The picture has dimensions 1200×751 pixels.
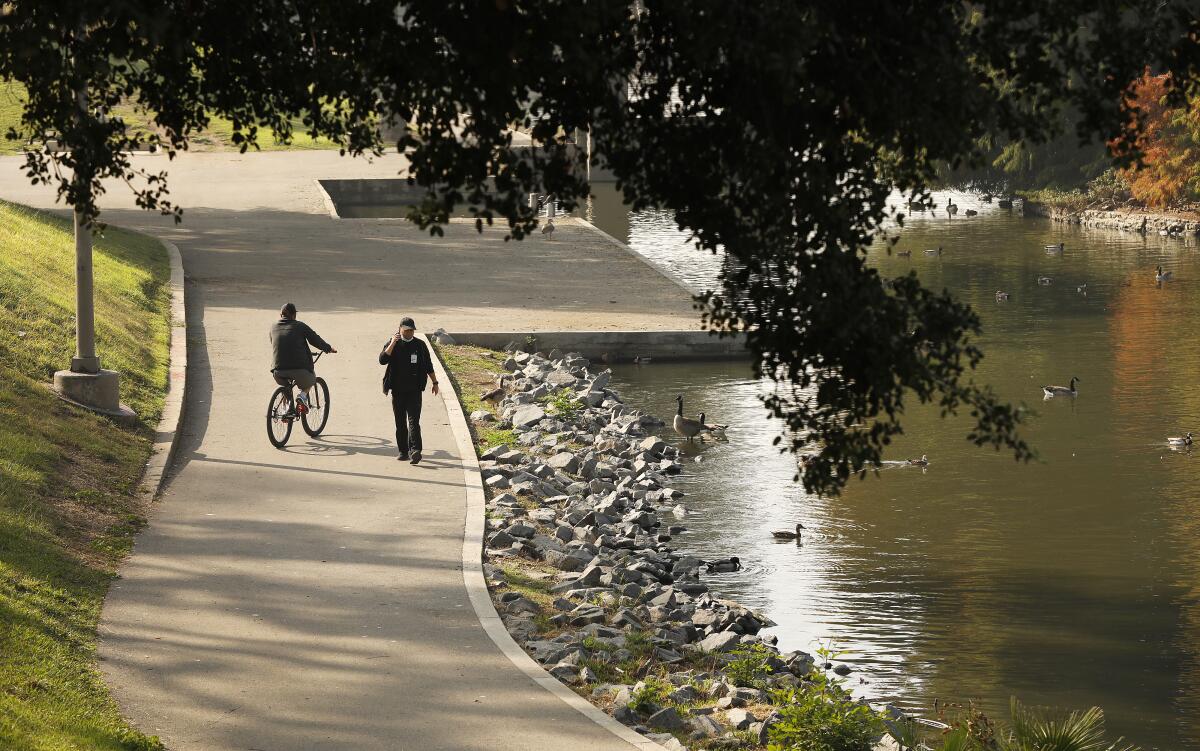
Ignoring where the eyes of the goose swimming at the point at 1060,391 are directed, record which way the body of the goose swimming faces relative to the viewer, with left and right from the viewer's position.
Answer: facing to the right of the viewer

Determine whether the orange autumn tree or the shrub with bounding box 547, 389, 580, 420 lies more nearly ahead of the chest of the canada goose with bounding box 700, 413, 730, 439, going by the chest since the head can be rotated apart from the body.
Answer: the shrub

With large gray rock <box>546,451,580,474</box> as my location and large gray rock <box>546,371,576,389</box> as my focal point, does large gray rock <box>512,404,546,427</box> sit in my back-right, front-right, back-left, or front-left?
front-left

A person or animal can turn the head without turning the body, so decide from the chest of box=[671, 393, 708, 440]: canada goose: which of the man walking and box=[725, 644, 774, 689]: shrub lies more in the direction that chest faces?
the man walking

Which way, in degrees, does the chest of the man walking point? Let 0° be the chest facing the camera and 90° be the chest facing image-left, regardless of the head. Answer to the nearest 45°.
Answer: approximately 0°

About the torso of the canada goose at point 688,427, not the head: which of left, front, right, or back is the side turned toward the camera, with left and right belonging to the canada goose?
left

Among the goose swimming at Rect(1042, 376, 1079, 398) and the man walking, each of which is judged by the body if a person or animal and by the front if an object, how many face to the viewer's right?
1

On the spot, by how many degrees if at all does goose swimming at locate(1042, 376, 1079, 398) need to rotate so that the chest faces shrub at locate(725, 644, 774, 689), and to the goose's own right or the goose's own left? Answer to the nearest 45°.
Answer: approximately 90° to the goose's own right

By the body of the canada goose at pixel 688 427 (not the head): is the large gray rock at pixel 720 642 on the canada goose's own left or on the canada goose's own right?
on the canada goose's own left

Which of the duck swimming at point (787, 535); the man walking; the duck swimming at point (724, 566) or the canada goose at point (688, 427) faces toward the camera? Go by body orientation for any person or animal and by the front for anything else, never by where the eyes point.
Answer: the man walking

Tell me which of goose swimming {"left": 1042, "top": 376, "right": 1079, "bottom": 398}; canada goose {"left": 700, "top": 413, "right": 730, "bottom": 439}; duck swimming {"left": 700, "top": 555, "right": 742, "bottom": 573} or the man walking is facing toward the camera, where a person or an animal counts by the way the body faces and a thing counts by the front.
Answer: the man walking
